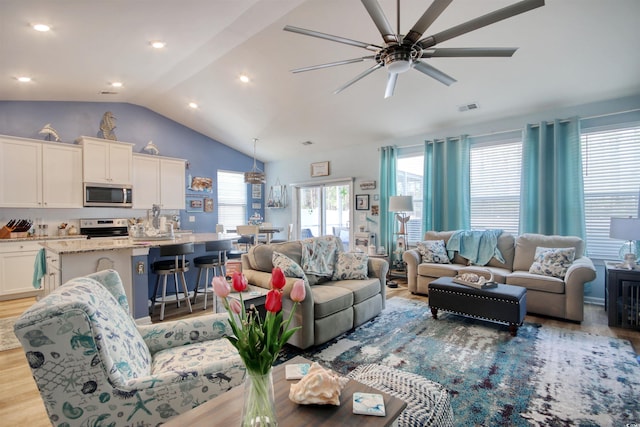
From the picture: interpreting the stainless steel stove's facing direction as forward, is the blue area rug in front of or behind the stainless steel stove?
in front

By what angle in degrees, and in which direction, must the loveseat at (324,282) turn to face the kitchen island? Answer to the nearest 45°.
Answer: approximately 135° to its right

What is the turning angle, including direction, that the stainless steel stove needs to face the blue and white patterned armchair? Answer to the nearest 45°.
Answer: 0° — it already faces it

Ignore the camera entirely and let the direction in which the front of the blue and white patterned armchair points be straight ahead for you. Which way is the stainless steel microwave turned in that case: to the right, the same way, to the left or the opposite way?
to the right

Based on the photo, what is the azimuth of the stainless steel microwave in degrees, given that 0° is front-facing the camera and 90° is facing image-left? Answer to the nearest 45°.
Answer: approximately 0°

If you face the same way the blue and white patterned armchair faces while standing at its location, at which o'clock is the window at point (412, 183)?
The window is roughly at 11 o'clock from the blue and white patterned armchair.

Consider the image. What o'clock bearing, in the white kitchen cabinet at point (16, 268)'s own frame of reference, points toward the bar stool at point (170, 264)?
The bar stool is roughly at 11 o'clock from the white kitchen cabinet.

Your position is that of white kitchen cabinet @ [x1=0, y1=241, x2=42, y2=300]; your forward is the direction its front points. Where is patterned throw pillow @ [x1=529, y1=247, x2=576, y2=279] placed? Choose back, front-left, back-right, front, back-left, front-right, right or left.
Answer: front-left

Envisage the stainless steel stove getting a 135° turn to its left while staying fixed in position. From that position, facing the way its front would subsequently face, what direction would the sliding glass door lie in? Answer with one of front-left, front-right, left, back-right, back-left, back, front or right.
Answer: front-right

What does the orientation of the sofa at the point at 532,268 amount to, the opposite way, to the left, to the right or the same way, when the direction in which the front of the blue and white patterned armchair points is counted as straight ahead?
the opposite way

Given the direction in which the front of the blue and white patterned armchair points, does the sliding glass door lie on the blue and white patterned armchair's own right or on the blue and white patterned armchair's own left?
on the blue and white patterned armchair's own left

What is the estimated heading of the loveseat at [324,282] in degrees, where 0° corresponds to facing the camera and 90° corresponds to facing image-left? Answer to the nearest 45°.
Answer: approximately 315°

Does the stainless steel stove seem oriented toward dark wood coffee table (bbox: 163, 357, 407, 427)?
yes

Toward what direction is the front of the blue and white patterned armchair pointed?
to the viewer's right
